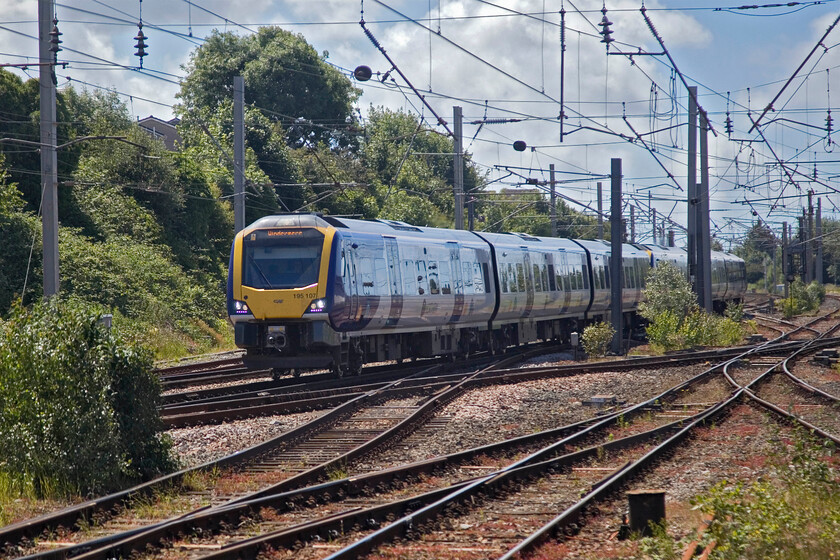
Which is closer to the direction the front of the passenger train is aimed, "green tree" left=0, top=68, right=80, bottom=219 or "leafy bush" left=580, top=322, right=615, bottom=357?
the green tree

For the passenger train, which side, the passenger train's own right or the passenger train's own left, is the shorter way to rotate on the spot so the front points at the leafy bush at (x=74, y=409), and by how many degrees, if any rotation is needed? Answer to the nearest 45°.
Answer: approximately 45° to the passenger train's own left

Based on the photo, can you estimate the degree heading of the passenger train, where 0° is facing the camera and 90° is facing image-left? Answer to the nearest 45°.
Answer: approximately 45°

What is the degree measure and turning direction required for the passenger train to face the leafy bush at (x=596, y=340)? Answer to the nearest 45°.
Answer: approximately 180°

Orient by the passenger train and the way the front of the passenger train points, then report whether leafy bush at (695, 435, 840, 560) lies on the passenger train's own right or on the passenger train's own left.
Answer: on the passenger train's own left

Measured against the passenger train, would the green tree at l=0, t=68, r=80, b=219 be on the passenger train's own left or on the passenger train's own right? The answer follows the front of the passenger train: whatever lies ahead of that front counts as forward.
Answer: on the passenger train's own right

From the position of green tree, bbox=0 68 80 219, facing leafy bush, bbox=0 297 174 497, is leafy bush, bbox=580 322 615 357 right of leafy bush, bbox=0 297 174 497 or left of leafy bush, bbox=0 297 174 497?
left

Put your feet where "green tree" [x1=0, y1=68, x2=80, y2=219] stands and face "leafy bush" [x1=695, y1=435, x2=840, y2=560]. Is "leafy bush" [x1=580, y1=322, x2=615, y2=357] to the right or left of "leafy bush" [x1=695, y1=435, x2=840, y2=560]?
left
